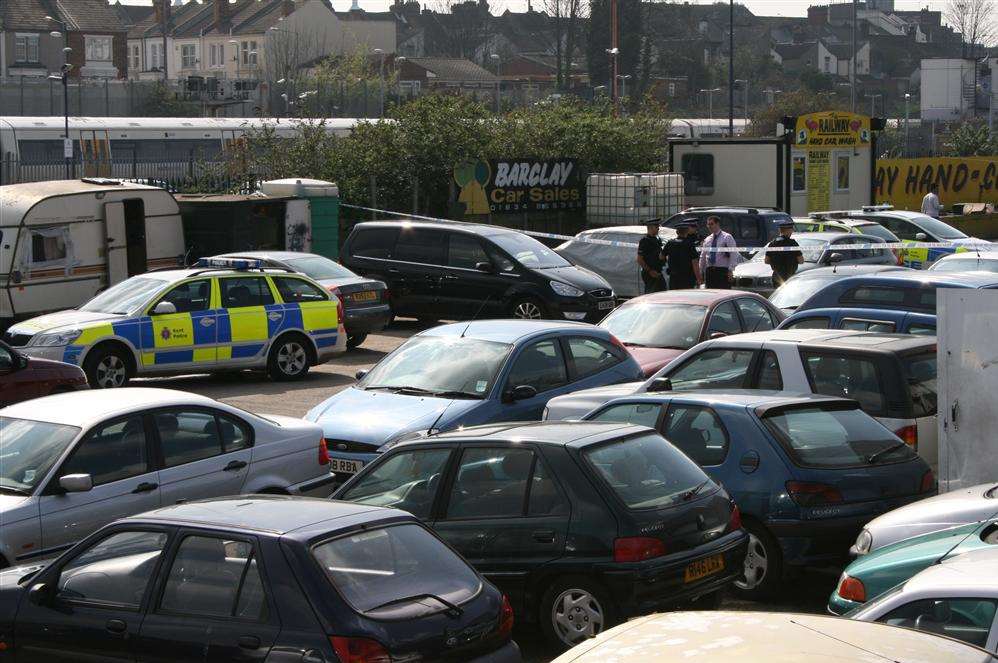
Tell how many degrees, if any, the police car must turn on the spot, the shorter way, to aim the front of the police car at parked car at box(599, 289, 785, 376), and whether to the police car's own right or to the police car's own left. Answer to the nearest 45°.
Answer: approximately 180°

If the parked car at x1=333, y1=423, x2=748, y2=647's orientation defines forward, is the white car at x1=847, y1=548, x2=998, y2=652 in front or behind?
behind

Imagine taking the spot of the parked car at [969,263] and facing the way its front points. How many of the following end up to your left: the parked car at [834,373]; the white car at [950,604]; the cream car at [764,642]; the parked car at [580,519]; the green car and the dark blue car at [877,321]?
6

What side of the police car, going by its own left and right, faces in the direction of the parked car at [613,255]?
back

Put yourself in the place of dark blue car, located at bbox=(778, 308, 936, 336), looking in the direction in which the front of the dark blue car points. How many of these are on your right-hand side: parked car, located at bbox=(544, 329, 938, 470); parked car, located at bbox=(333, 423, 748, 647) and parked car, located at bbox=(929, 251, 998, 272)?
1

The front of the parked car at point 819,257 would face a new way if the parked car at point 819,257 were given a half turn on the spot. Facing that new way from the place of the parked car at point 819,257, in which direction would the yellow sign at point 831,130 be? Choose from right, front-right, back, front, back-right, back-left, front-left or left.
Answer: front-left

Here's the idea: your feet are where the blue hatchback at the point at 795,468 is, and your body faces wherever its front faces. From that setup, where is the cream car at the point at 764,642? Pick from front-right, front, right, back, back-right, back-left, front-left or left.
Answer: back-left

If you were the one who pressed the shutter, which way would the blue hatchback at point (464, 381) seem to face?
facing the viewer and to the left of the viewer

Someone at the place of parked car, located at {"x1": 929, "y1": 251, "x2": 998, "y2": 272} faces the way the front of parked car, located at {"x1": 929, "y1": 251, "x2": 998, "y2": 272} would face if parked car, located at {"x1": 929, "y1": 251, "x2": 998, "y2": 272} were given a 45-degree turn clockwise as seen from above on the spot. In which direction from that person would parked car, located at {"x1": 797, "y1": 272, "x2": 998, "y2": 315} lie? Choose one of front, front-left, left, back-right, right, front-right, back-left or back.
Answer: back-left

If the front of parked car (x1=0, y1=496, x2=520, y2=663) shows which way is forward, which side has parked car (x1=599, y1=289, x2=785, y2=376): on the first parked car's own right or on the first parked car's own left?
on the first parked car's own right

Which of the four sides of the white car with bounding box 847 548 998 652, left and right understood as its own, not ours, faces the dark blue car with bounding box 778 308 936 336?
right

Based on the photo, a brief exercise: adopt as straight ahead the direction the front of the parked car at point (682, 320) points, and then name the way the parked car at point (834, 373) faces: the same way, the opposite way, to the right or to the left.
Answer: to the right

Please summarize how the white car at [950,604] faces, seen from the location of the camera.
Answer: facing to the left of the viewer
